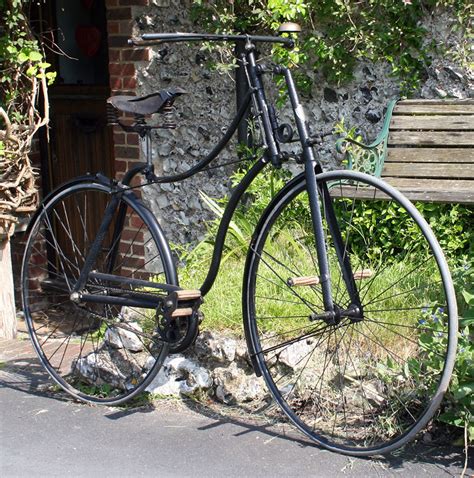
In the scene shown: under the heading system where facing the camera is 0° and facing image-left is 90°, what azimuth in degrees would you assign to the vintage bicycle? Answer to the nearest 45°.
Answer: approximately 315°

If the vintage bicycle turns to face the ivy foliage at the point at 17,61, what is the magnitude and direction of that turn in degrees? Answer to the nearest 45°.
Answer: approximately 180°

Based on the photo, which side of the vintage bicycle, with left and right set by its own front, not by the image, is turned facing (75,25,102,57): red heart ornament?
back

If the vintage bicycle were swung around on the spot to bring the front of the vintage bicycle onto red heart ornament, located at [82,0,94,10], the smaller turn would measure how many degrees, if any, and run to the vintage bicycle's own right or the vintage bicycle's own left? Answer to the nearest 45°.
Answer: approximately 180°

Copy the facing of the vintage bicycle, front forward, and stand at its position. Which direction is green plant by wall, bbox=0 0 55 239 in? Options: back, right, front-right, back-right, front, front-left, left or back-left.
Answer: back
